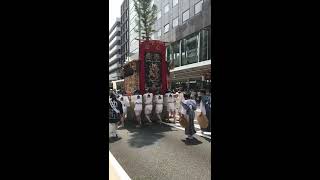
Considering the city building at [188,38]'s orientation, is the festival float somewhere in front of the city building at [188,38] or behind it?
in front

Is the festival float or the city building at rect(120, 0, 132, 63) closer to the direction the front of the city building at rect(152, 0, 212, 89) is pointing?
the festival float

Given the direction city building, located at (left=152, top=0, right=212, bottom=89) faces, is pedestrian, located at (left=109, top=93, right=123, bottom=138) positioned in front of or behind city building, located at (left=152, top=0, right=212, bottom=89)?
in front

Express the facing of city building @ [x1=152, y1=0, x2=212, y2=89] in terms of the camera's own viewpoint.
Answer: facing the viewer and to the left of the viewer

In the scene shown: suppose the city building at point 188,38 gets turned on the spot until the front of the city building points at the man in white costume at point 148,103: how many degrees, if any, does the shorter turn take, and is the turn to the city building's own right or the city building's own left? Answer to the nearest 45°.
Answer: approximately 45° to the city building's own left
